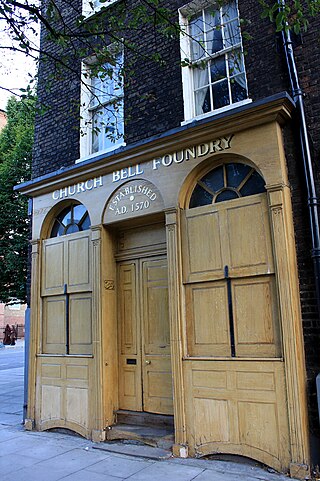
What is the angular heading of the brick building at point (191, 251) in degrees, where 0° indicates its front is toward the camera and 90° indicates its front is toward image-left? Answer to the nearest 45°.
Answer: approximately 45°

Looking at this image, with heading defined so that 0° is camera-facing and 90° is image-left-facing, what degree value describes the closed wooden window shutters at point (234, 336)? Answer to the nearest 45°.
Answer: approximately 45°
